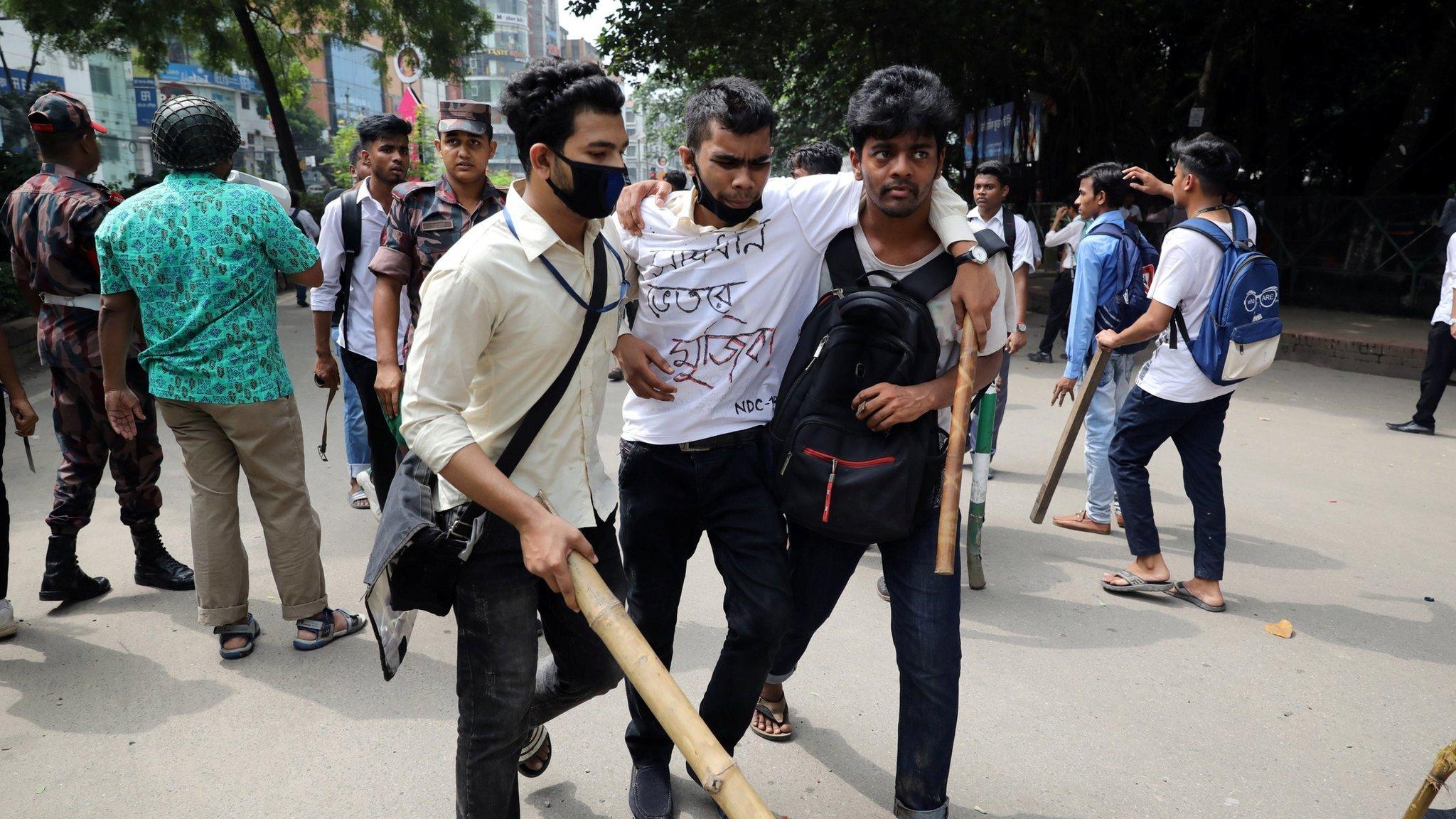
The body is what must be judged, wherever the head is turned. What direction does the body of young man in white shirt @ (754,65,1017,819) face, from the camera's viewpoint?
toward the camera

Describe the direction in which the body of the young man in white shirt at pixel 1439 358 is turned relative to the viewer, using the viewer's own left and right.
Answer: facing to the left of the viewer

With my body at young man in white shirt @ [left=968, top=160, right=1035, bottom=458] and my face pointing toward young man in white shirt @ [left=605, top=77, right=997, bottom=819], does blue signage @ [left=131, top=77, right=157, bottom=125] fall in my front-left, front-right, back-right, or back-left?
back-right

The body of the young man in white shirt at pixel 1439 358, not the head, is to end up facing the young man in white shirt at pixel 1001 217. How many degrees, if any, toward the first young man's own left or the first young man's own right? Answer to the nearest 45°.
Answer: approximately 45° to the first young man's own left

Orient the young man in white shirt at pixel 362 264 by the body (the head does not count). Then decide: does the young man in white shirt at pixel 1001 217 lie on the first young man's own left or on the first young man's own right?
on the first young man's own left

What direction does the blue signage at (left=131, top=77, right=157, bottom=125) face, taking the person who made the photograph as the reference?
facing the viewer

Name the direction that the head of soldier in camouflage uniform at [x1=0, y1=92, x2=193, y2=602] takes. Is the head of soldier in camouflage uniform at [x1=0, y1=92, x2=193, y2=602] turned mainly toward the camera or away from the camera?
away from the camera

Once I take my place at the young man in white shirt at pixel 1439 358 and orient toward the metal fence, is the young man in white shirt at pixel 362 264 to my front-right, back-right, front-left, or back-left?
back-left

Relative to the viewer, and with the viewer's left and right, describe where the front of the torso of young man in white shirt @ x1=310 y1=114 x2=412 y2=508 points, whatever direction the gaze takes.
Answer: facing the viewer and to the right of the viewer

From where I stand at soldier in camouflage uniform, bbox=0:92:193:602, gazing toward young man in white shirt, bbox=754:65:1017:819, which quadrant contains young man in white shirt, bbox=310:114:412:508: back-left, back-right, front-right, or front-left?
front-left

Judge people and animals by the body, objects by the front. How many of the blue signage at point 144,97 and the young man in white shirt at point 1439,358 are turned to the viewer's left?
1

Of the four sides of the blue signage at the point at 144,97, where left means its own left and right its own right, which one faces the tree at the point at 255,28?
front

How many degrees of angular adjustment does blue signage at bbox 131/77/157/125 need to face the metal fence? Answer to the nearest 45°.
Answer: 0° — it already faces it
